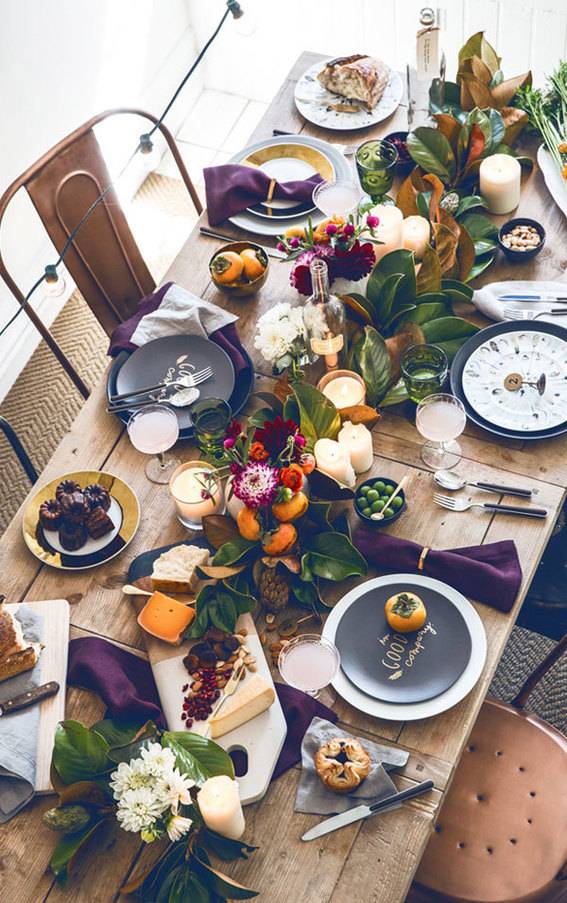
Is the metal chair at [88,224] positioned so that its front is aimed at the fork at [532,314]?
yes

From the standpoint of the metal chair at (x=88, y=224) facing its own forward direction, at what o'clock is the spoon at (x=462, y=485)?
The spoon is roughly at 1 o'clock from the metal chair.

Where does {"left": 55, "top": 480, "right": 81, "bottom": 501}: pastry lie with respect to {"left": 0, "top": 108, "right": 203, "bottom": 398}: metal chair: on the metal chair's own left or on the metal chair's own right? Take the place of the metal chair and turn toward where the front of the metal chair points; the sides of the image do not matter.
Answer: on the metal chair's own right

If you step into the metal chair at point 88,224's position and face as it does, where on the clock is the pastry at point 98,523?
The pastry is roughly at 2 o'clock from the metal chair.

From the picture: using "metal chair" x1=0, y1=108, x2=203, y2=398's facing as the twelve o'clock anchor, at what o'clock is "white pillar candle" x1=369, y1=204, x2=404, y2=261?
The white pillar candle is roughly at 12 o'clock from the metal chair.

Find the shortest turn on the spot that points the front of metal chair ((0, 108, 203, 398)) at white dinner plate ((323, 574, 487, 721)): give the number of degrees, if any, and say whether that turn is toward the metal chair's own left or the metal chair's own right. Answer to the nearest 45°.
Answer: approximately 45° to the metal chair's own right

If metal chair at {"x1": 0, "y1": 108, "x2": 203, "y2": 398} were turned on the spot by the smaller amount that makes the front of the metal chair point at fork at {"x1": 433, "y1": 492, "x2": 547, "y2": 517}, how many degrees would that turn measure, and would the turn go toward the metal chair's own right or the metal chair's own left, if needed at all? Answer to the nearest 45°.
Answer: approximately 45° to the metal chair's own right

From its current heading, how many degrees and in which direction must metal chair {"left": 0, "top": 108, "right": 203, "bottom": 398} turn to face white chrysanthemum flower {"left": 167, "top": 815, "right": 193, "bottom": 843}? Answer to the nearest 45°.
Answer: approximately 45° to its right

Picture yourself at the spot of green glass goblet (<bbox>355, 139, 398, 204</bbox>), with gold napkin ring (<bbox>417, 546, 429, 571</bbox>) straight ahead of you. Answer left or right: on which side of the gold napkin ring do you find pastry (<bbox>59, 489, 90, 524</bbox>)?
right

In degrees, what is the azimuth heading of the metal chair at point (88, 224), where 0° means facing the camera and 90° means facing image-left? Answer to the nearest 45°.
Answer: approximately 315°
